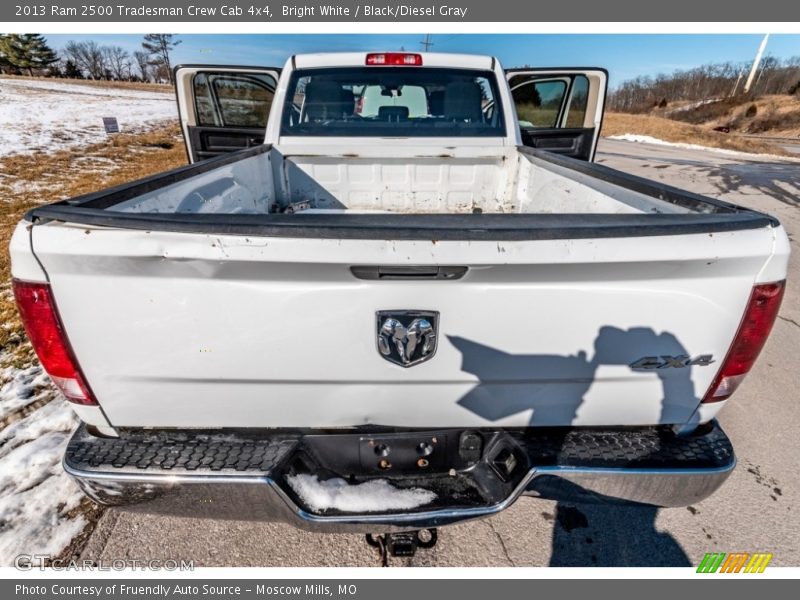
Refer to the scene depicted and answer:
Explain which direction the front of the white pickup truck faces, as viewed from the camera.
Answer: facing away from the viewer
